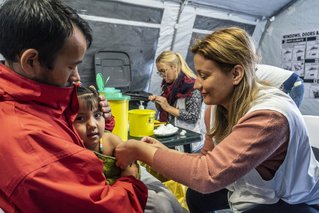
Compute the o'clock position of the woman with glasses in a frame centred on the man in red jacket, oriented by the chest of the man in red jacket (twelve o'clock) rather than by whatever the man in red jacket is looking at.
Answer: The woman with glasses is roughly at 10 o'clock from the man in red jacket.

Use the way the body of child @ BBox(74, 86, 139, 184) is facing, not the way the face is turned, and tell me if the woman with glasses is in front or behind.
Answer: behind

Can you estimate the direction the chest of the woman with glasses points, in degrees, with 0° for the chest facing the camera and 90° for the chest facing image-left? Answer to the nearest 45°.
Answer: approximately 45°

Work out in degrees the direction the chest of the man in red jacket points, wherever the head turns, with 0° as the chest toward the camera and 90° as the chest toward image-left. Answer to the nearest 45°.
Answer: approximately 270°

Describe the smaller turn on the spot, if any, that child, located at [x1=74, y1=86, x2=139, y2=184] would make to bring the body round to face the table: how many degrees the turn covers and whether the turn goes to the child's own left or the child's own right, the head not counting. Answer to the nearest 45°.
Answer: approximately 135° to the child's own left

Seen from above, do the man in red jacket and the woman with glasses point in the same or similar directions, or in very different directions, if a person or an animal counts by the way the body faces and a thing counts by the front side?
very different directions

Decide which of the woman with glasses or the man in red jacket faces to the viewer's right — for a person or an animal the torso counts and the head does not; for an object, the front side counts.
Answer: the man in red jacket

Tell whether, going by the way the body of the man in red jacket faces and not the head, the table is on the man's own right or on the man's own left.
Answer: on the man's own left
